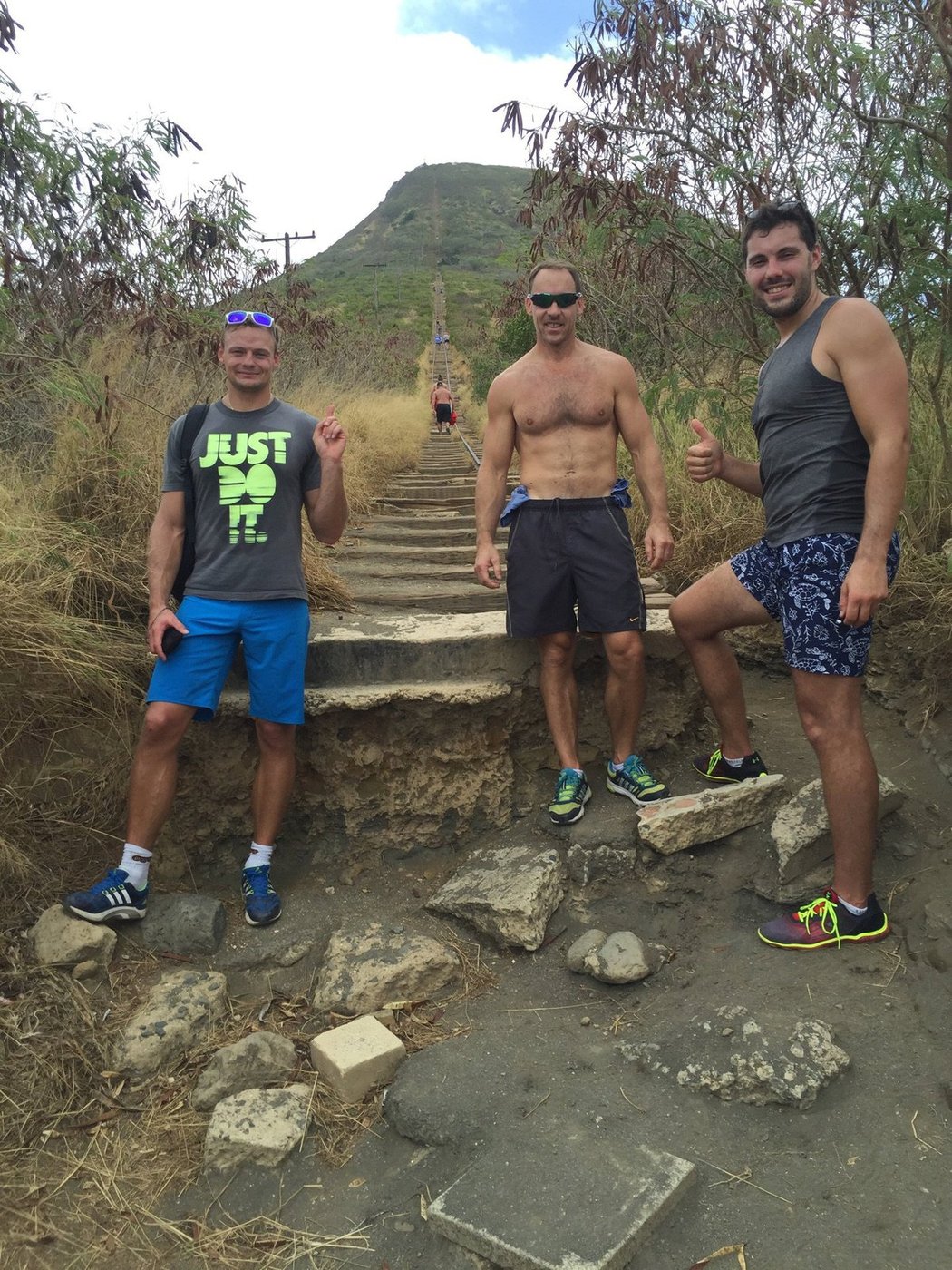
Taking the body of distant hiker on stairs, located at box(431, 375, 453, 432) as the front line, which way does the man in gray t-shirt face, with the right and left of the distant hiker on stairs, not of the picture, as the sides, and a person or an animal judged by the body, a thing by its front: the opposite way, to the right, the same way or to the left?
the opposite way

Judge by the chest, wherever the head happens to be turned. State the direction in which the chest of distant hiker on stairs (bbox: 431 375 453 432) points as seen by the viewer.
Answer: away from the camera

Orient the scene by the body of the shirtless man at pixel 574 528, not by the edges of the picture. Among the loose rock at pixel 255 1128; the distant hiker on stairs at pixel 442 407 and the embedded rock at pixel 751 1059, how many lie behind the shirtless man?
1

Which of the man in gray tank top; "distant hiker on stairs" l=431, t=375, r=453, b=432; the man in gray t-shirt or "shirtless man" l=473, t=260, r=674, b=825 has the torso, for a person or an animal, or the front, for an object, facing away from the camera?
the distant hiker on stairs

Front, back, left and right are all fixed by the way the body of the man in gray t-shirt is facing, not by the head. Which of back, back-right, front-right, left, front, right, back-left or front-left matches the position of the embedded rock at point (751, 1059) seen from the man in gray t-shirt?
front-left

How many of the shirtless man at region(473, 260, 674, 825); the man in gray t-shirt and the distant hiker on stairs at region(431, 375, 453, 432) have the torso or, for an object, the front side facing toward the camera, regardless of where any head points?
2

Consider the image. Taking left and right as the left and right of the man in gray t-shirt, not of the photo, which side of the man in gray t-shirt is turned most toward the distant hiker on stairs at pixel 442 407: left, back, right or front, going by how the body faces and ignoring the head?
back

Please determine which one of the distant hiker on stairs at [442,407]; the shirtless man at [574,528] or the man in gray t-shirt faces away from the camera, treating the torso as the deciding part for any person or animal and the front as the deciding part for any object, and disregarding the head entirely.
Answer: the distant hiker on stairs

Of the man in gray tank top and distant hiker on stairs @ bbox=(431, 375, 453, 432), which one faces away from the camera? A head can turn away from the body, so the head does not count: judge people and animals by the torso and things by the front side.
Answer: the distant hiker on stairs

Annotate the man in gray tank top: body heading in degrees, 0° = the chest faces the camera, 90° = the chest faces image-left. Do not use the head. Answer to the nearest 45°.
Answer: approximately 45°

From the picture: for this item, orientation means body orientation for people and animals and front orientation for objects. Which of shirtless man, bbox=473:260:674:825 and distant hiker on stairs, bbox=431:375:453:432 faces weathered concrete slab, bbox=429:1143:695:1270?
the shirtless man

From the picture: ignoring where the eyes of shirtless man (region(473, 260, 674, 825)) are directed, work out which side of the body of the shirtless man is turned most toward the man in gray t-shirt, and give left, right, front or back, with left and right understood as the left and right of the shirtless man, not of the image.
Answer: right

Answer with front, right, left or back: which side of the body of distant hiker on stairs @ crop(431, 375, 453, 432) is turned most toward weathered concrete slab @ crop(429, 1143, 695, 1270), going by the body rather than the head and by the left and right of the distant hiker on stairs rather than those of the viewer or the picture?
back

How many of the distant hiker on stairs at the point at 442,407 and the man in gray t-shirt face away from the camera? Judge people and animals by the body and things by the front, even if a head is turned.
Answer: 1

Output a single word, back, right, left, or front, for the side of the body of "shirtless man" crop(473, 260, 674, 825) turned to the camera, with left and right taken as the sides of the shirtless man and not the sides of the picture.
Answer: front

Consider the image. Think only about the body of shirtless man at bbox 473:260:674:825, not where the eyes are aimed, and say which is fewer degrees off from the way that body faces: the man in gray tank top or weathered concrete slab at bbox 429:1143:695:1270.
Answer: the weathered concrete slab

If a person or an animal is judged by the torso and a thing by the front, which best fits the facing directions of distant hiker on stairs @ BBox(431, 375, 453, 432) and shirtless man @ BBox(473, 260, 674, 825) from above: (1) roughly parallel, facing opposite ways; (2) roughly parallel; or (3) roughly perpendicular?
roughly parallel, facing opposite ways

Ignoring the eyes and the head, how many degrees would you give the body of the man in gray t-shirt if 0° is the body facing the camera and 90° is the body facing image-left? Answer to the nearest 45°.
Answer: approximately 0°
